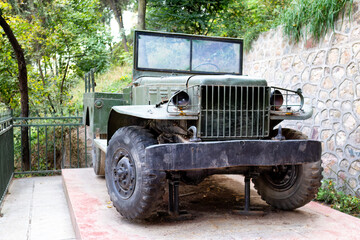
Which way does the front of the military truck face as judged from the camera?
facing the viewer and to the right of the viewer

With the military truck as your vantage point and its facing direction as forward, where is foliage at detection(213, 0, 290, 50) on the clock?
The foliage is roughly at 8 o'clock from the military truck.

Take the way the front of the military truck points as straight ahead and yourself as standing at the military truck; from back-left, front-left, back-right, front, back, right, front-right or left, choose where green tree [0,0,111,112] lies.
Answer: back

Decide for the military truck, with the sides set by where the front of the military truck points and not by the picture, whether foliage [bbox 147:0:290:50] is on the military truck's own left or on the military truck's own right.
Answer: on the military truck's own left

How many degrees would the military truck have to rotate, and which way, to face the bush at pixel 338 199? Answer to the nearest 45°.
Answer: approximately 90° to its left

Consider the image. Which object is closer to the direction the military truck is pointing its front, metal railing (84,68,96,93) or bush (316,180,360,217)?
the bush

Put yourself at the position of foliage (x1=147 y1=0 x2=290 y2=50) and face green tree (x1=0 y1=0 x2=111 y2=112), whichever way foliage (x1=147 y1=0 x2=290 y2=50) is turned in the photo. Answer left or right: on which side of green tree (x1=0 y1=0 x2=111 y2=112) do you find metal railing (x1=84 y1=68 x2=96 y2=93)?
left

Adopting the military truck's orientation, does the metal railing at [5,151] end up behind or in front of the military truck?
behind
